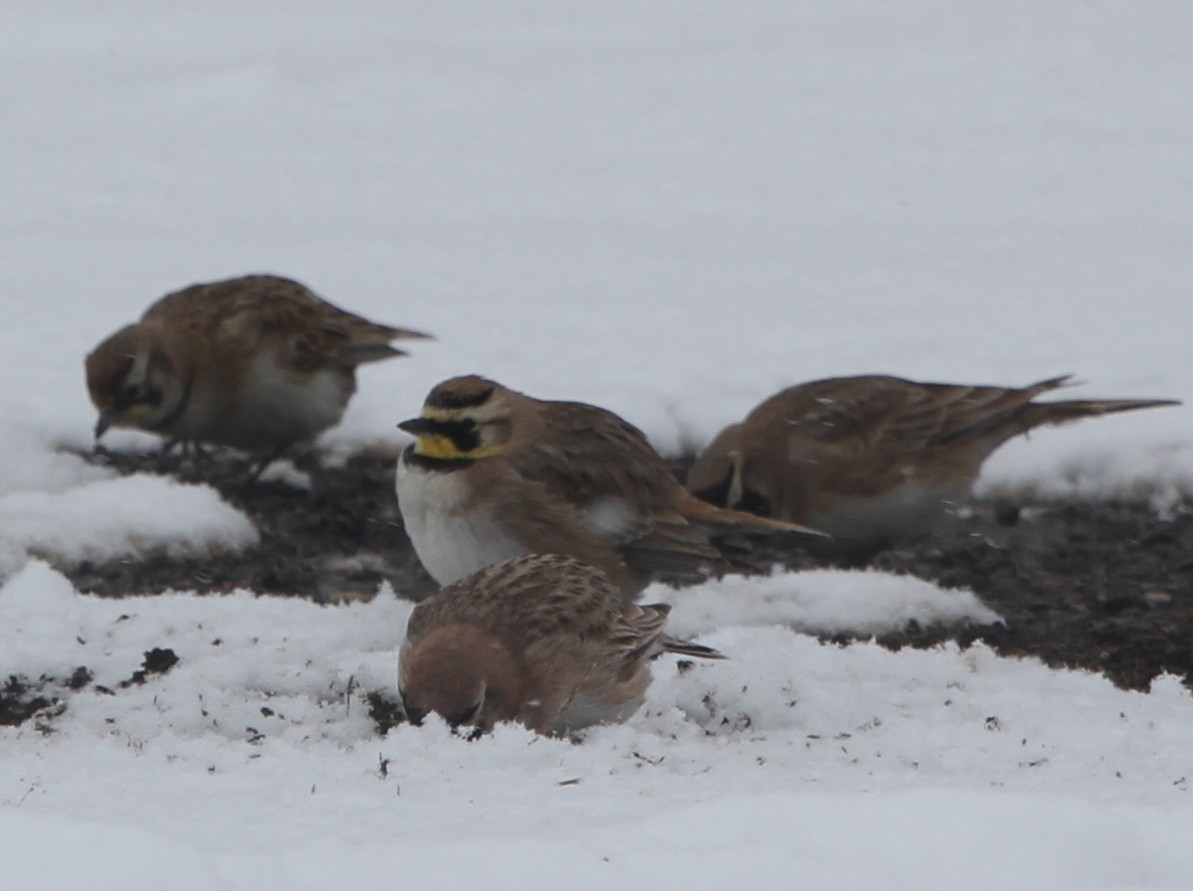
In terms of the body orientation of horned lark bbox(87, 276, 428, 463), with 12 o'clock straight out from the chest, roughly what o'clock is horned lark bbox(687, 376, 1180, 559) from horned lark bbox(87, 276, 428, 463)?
horned lark bbox(687, 376, 1180, 559) is roughly at 7 o'clock from horned lark bbox(87, 276, 428, 463).

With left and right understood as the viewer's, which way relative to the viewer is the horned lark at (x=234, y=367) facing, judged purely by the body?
facing to the left of the viewer

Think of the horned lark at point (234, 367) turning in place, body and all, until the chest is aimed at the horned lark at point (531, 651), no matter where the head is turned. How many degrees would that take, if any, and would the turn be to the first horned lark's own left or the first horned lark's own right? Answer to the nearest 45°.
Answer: approximately 90° to the first horned lark's own left

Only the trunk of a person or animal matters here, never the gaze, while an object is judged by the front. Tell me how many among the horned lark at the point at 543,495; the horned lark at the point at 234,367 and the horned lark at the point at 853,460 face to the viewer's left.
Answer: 3

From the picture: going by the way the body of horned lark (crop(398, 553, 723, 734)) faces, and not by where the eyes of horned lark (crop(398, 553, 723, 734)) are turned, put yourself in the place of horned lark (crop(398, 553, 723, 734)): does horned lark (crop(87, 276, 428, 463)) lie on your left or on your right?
on your right

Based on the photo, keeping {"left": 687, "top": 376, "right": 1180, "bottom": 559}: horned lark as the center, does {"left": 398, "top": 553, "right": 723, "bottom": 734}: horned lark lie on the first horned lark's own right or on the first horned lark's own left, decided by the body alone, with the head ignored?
on the first horned lark's own left

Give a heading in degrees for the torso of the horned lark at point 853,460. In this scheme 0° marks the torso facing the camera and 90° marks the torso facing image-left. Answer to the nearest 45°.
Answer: approximately 90°

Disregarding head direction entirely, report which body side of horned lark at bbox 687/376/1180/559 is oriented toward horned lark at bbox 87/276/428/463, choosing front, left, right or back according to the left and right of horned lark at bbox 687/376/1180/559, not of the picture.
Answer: front

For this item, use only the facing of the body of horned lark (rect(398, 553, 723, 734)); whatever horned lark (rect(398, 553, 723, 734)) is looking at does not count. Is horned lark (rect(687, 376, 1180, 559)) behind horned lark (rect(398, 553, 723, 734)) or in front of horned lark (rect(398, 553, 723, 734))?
behind

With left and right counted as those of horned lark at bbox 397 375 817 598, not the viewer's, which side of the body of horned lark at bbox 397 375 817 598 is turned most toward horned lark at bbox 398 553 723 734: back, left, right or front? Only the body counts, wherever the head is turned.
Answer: left

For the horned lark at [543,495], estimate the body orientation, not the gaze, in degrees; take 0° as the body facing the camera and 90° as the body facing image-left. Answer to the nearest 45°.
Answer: approximately 90°
